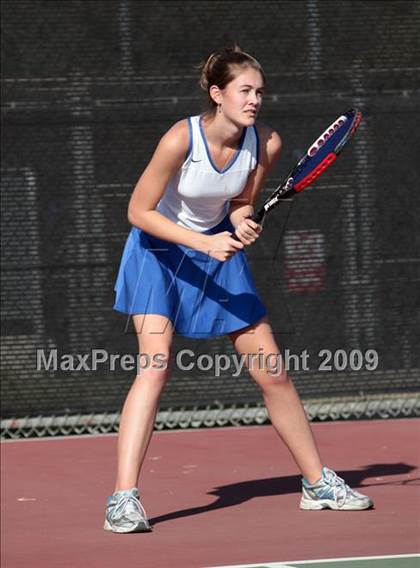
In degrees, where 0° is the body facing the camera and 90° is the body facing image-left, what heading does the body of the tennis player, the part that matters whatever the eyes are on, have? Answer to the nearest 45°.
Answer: approximately 315°
